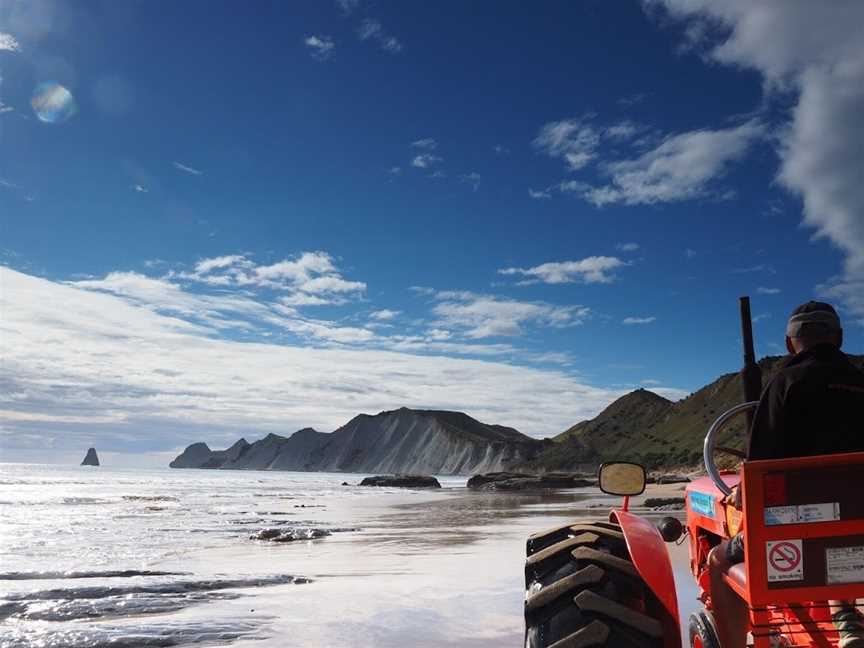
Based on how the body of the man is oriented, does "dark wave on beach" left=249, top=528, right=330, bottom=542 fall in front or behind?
in front

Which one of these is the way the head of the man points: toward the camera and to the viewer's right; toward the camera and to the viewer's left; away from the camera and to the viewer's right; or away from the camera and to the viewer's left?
away from the camera and to the viewer's left

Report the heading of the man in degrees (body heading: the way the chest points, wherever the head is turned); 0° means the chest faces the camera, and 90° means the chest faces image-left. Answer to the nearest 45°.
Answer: approximately 180°
